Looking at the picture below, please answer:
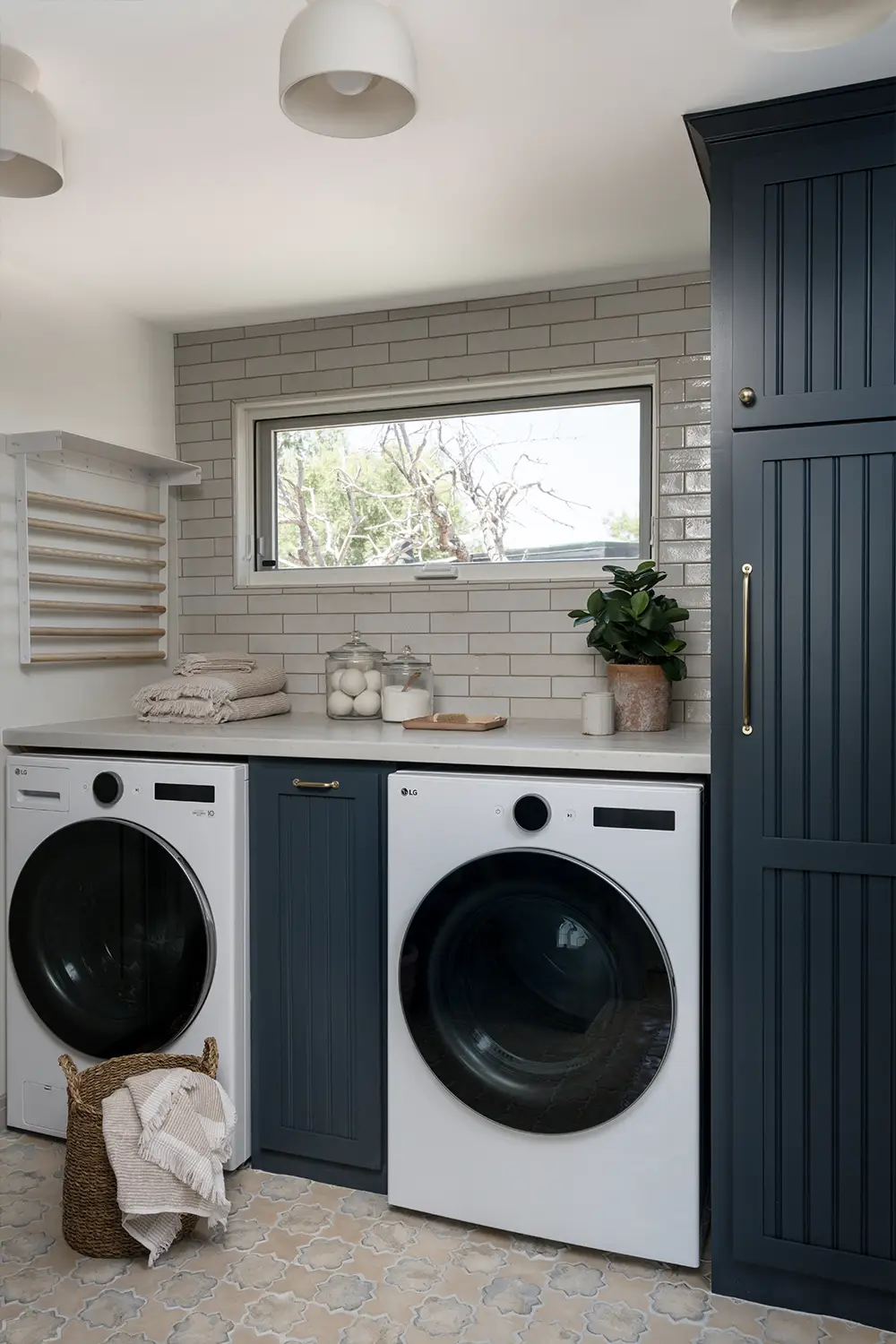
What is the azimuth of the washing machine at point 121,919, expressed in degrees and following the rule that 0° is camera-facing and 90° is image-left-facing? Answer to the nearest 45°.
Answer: approximately 45°

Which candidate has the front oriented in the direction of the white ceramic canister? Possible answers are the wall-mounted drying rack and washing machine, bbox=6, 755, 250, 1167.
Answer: the wall-mounted drying rack

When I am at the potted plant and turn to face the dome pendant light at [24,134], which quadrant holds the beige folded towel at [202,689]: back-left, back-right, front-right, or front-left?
front-right

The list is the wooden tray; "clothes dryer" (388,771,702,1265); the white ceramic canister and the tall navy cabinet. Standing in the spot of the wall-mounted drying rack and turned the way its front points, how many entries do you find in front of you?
4

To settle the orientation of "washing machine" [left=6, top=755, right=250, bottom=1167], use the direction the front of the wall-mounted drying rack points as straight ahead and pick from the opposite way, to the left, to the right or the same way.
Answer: to the right

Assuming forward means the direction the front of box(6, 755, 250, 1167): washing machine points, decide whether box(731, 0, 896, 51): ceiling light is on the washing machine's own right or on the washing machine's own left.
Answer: on the washing machine's own left

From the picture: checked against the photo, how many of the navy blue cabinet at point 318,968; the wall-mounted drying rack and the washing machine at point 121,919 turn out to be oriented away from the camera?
0

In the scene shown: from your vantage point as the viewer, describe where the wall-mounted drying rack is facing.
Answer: facing the viewer and to the right of the viewer

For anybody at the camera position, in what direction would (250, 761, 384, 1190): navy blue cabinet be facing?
facing the viewer and to the left of the viewer
